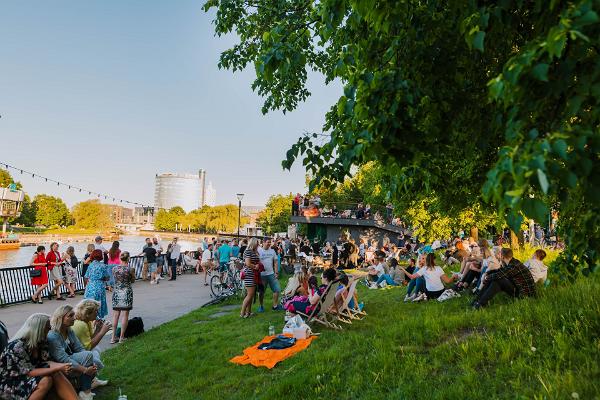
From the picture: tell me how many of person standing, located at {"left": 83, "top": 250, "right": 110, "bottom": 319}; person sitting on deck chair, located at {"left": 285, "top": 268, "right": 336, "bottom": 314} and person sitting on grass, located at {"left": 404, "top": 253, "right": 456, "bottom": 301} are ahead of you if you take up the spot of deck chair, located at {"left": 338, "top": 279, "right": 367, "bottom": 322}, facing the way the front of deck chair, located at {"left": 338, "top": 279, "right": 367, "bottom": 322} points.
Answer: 2

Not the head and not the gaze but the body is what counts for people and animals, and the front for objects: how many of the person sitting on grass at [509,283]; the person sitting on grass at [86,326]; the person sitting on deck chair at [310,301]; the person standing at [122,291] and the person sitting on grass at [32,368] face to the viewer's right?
2

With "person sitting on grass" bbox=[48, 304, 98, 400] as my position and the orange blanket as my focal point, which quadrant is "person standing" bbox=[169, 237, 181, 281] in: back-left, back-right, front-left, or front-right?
front-left

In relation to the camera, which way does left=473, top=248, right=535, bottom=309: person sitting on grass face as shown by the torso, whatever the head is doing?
to the viewer's left

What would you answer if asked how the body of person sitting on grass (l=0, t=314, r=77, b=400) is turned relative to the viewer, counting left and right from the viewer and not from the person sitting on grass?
facing to the right of the viewer

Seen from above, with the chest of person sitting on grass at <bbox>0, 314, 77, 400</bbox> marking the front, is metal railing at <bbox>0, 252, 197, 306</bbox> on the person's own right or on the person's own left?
on the person's own left

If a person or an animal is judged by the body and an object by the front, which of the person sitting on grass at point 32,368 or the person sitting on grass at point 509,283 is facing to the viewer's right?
the person sitting on grass at point 32,368

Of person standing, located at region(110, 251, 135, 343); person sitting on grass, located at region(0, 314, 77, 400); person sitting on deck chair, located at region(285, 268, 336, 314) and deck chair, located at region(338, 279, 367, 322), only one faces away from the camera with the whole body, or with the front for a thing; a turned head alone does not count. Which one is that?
the person standing

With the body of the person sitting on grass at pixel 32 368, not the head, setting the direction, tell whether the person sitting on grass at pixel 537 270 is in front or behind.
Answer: in front

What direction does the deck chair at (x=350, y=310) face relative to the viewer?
to the viewer's left

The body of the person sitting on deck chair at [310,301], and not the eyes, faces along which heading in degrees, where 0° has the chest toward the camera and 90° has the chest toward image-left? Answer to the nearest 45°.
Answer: approximately 90°
